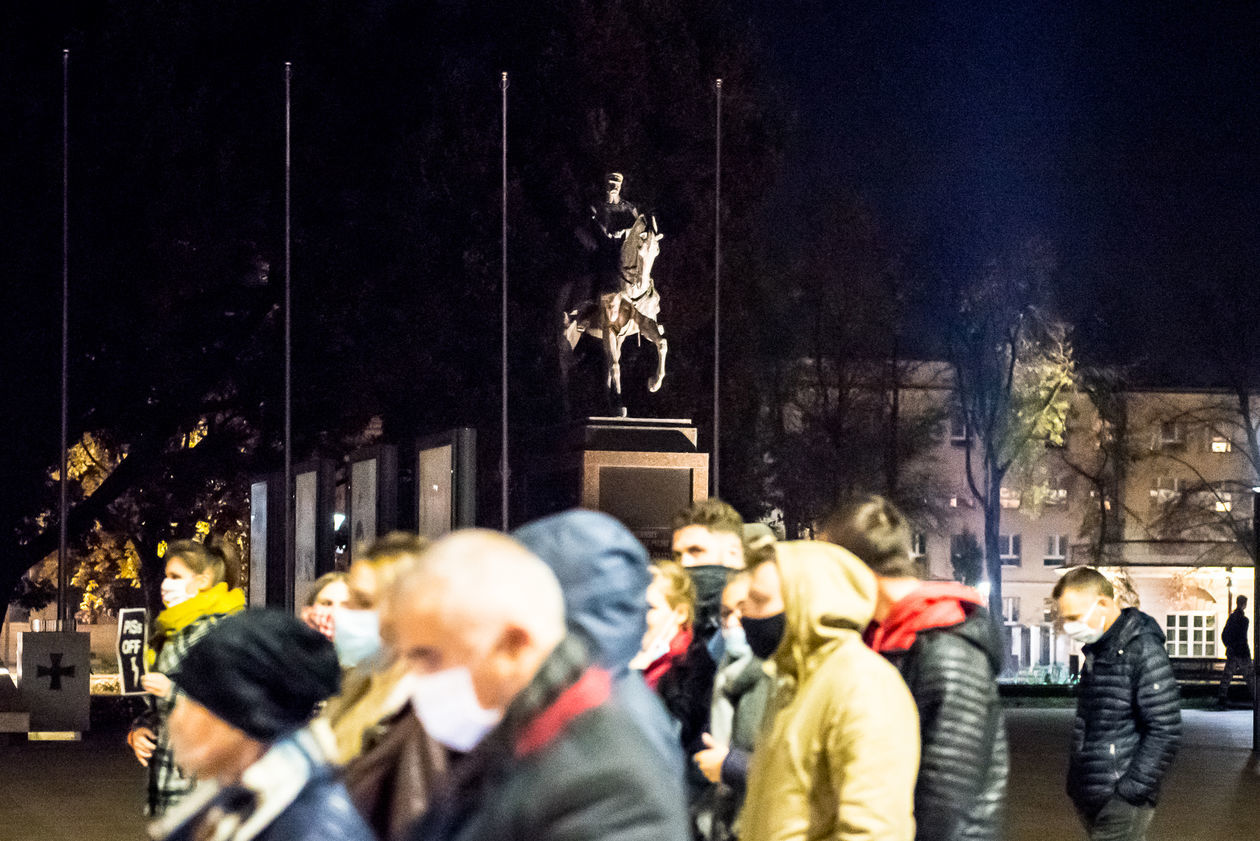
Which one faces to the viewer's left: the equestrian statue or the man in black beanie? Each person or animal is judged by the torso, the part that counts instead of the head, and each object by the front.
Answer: the man in black beanie

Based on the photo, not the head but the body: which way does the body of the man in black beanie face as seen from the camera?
to the viewer's left

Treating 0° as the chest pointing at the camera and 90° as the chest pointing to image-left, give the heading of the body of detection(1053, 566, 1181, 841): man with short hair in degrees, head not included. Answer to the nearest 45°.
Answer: approximately 45°

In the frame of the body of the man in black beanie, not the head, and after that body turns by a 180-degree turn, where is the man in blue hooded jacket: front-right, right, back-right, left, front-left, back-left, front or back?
front

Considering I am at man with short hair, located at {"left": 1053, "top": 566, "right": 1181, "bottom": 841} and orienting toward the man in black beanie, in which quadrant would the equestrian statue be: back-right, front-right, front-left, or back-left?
back-right

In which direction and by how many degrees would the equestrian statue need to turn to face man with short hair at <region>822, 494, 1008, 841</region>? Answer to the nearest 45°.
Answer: approximately 45° to its right
